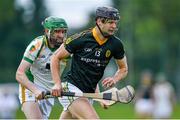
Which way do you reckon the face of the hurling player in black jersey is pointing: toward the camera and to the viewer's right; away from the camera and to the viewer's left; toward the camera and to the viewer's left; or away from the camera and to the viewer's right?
toward the camera and to the viewer's right

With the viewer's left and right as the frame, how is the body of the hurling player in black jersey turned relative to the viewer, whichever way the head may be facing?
facing the viewer and to the right of the viewer
